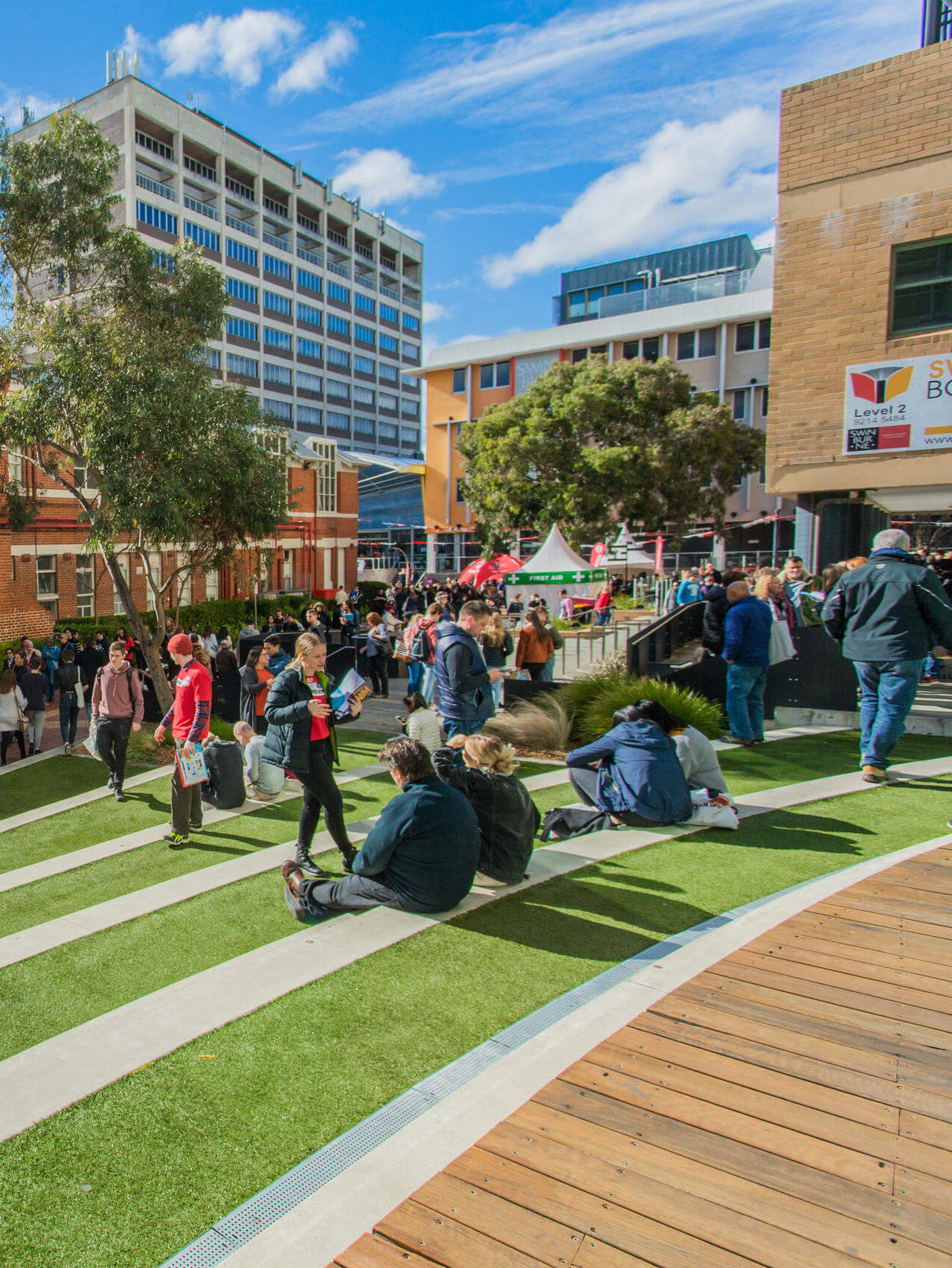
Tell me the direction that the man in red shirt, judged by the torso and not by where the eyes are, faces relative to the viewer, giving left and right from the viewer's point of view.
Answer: facing the viewer and to the left of the viewer

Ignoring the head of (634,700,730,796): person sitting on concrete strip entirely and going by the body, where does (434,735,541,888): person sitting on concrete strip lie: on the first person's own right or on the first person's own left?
on the first person's own left

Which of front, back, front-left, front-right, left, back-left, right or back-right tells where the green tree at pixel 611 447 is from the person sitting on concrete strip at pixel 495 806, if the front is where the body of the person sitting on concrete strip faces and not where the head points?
front-right

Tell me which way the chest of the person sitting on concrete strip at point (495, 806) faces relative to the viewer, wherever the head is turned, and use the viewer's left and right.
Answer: facing away from the viewer and to the left of the viewer

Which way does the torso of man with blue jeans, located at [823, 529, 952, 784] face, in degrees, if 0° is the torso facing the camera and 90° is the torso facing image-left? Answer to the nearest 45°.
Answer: approximately 180°

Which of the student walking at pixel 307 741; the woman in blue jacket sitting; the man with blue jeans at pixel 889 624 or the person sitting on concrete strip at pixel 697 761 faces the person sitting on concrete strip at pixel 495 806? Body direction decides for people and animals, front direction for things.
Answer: the student walking

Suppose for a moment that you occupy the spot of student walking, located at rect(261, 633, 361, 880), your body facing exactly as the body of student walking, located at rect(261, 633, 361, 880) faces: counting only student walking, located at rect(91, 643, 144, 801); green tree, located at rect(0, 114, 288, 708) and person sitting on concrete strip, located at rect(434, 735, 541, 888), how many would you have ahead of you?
1

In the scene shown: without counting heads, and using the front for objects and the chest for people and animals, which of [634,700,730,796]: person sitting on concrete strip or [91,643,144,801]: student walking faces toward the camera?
the student walking

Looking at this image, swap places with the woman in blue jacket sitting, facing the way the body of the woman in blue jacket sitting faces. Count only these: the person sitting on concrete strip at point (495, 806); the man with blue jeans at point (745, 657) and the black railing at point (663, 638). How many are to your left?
1

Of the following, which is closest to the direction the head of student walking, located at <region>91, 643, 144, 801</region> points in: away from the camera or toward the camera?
toward the camera

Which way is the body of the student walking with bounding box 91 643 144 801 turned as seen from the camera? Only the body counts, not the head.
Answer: toward the camera

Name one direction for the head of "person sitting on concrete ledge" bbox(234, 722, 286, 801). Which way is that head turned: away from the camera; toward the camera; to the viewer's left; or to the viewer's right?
to the viewer's left

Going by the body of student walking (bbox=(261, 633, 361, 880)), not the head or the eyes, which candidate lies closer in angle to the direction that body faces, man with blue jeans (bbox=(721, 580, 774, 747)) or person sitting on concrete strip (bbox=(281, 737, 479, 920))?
the person sitting on concrete strip

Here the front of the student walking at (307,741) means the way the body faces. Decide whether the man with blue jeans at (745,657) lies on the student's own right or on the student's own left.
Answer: on the student's own left

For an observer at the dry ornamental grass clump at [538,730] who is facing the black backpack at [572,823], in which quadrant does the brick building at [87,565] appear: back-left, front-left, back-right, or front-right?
back-right

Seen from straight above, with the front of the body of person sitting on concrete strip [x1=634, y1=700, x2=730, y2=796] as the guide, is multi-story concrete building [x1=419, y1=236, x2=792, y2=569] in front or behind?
in front

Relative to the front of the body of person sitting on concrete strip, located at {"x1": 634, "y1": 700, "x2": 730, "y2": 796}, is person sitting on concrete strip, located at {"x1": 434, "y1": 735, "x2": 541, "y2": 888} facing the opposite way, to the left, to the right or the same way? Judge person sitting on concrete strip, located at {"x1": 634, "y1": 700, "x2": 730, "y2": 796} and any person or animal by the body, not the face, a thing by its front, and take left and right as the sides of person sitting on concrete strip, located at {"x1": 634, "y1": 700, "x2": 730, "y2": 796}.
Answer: the same way

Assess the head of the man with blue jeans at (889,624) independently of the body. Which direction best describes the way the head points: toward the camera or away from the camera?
away from the camera

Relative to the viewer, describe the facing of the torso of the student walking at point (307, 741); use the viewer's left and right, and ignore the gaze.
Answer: facing the viewer and to the right of the viewer

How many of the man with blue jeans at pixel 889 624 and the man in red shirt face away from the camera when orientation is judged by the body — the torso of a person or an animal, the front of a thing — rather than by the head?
1

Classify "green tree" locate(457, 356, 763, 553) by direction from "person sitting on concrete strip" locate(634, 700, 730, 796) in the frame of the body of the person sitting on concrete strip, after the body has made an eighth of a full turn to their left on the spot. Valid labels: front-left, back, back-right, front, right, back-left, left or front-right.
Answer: right

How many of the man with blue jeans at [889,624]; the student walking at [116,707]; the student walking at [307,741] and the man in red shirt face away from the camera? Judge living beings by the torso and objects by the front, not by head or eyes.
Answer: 1

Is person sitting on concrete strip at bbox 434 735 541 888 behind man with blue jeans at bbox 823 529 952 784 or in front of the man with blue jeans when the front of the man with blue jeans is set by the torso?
behind
